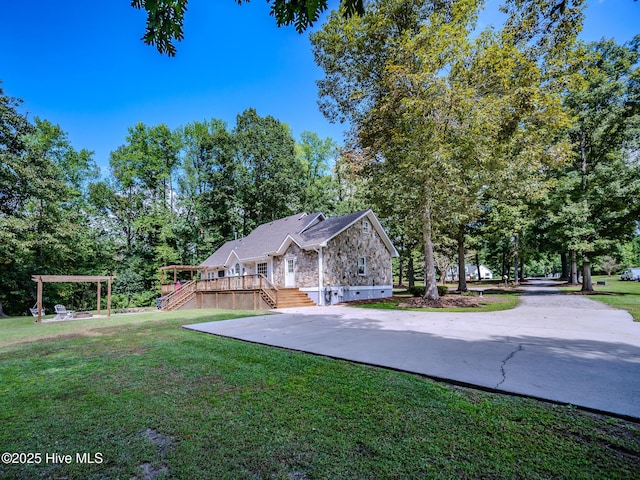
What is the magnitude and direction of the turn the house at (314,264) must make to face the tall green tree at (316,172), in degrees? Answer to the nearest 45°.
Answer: approximately 135° to its right

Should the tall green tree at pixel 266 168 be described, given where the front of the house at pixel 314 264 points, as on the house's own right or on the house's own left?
on the house's own right

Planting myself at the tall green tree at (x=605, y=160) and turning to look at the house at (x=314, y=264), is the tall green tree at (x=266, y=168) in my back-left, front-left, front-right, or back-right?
front-right

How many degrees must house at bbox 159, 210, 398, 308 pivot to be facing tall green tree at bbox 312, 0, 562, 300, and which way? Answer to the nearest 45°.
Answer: approximately 90° to its left

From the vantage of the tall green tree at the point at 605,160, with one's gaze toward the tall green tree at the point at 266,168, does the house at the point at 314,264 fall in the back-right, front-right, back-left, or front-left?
front-left

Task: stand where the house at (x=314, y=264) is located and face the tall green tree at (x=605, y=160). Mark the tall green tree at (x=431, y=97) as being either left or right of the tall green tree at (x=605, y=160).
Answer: right

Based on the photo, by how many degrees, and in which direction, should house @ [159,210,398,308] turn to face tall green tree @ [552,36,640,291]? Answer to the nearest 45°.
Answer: approximately 135° to its left
